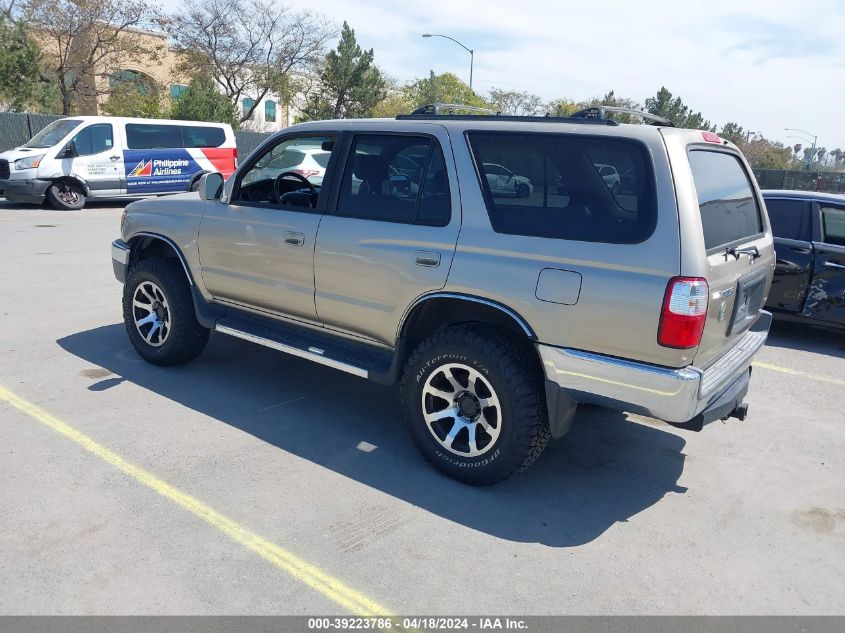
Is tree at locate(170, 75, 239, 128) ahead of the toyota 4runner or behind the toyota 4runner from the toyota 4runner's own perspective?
ahead

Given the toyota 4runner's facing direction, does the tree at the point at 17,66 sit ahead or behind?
ahead

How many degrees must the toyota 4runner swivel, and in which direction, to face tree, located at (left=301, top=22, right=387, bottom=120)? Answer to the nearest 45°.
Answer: approximately 45° to its right

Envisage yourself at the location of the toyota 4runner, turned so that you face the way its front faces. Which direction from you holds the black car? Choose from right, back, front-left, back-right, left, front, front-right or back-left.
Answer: right

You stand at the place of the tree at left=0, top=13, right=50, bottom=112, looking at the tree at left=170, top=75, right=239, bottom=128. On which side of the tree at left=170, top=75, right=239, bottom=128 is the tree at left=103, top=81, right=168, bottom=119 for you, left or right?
left

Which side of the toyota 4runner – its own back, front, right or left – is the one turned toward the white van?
front

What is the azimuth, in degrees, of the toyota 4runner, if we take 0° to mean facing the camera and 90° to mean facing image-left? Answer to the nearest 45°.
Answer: approximately 135°

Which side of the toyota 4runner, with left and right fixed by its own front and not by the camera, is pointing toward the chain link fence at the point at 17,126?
front
